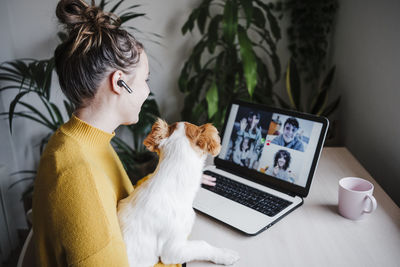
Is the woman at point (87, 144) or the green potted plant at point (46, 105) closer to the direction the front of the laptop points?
the woman

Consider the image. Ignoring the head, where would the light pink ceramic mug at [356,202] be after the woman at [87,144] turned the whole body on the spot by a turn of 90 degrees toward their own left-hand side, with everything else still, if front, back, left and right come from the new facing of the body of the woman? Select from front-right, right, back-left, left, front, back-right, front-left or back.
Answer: back-right

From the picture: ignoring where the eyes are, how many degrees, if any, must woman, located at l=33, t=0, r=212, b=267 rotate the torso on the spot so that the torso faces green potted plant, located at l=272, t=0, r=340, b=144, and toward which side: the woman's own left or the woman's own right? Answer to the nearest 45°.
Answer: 0° — they already face it

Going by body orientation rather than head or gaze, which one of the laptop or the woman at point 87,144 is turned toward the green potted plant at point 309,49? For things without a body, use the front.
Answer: the woman

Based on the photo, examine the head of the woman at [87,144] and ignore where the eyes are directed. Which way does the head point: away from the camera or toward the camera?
away from the camera

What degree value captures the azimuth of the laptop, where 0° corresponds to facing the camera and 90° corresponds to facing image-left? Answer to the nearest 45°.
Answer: approximately 45°

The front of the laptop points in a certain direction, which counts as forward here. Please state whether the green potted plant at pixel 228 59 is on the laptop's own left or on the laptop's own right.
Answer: on the laptop's own right

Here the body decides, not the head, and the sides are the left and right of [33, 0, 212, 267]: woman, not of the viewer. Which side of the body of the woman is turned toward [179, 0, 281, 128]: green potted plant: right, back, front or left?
front

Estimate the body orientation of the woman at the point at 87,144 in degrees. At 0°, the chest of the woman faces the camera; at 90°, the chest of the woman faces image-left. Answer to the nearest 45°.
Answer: approximately 225°

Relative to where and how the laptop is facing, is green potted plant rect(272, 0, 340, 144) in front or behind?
behind

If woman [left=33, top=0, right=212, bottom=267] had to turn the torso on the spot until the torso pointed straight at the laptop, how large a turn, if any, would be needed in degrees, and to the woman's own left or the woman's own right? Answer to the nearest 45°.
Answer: approximately 45° to the woman's own right
